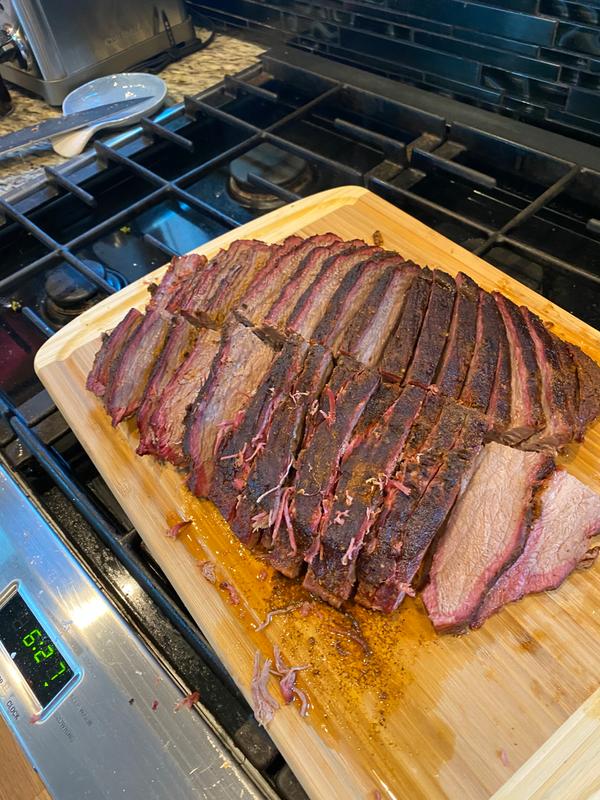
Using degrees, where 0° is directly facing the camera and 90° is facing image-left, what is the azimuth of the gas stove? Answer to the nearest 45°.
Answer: approximately 45°

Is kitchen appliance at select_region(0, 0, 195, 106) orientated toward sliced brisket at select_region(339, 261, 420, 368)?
no

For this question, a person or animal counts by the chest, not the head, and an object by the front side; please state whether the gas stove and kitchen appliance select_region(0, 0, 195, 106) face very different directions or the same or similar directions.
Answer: same or similar directions

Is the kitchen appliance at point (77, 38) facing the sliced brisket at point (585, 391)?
no

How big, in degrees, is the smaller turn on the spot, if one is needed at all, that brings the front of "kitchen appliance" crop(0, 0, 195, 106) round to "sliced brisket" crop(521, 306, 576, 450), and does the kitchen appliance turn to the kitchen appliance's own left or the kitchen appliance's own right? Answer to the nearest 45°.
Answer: approximately 45° to the kitchen appliance's own left

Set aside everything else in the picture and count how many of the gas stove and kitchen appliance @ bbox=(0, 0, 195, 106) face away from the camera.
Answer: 0

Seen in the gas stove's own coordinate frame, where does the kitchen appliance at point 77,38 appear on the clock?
The kitchen appliance is roughly at 4 o'clock from the gas stove.

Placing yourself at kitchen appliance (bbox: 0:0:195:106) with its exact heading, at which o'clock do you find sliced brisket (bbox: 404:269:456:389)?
The sliced brisket is roughly at 10 o'clock from the kitchen appliance.

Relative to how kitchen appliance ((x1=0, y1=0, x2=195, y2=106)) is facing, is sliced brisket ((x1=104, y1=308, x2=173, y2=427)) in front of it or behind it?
in front

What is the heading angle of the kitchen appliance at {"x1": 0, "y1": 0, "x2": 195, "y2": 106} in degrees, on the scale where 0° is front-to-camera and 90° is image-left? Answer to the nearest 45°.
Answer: approximately 45°
